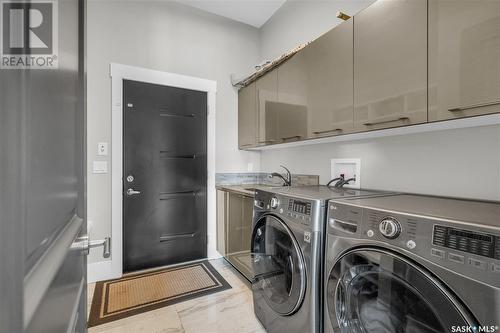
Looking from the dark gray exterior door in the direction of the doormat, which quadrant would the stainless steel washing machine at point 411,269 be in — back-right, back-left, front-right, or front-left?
front-left

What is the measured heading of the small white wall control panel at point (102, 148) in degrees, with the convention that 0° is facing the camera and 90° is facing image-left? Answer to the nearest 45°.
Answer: approximately 0°

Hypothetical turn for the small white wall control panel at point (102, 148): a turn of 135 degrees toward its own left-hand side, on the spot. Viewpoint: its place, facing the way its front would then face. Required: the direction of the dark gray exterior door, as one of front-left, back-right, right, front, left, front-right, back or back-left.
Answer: front-right

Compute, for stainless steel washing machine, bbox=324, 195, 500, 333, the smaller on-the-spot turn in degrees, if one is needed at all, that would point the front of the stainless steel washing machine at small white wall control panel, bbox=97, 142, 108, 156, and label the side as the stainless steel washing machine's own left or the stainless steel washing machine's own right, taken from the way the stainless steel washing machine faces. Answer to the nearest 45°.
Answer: approximately 45° to the stainless steel washing machine's own right

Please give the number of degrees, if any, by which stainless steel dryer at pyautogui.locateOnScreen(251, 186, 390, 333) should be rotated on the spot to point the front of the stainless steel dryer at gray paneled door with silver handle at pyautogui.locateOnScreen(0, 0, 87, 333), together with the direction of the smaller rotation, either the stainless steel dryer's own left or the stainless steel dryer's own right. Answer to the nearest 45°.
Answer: approximately 45° to the stainless steel dryer's own left

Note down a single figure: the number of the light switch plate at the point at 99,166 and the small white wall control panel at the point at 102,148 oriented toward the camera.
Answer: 2

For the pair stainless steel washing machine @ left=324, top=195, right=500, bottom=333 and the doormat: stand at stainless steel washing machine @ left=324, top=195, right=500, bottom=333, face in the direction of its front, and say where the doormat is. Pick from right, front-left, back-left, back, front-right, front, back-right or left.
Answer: front-right

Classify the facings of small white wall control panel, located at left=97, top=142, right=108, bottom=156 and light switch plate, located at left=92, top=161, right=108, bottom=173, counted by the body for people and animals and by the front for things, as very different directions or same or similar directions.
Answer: same or similar directions

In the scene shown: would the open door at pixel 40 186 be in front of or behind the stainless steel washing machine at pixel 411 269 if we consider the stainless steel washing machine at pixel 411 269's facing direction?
in front

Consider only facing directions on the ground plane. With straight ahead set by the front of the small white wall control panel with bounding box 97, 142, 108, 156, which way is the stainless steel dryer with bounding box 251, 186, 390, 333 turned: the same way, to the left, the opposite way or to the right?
to the right

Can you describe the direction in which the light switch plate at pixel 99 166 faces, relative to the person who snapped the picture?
facing the viewer

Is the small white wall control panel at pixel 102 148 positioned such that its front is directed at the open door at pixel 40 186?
yes

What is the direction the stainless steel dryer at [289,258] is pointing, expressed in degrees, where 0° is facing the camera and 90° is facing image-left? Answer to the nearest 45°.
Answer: approximately 45°
